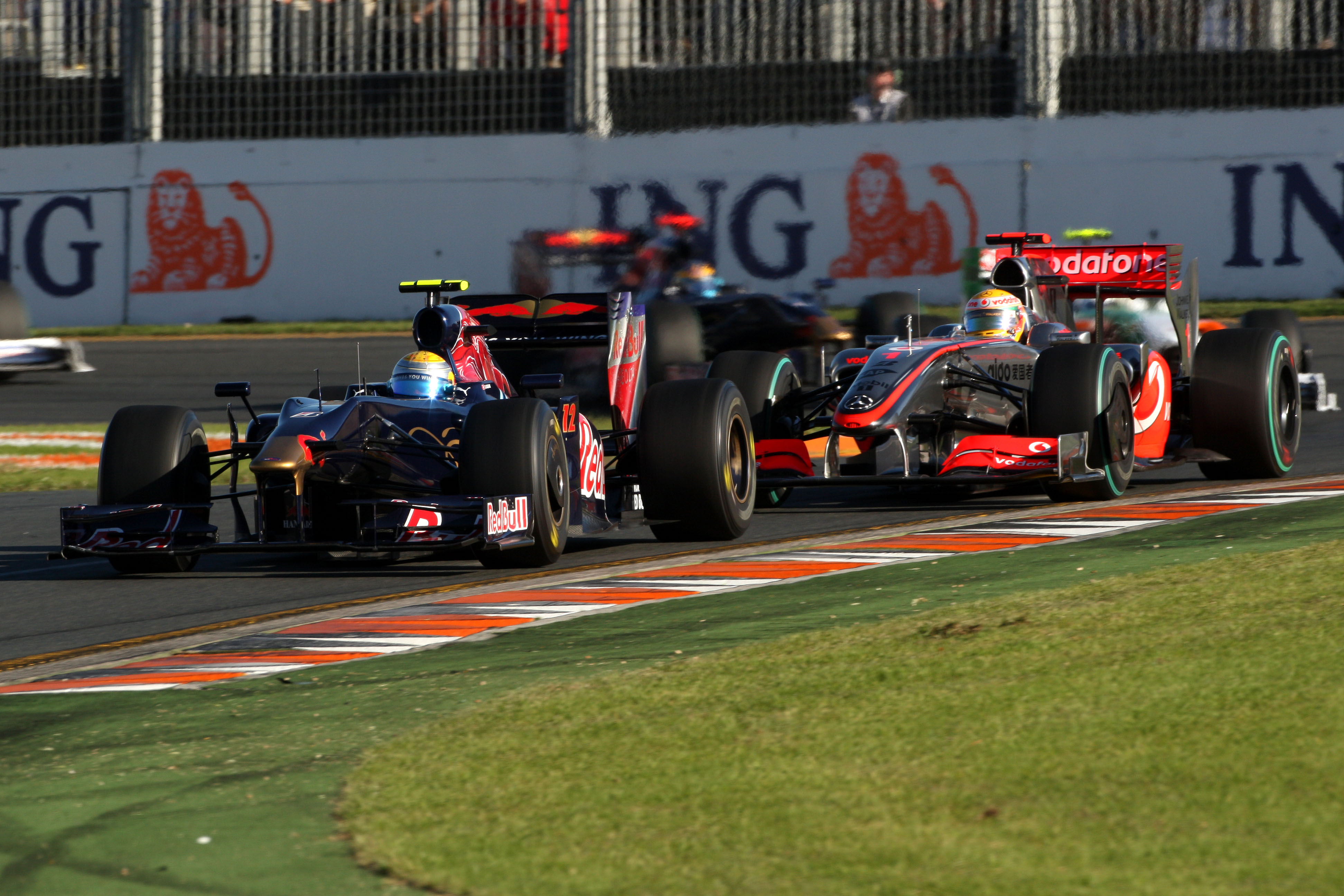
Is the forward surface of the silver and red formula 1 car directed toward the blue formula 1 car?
yes

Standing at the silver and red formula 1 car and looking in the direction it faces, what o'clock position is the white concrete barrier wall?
The white concrete barrier wall is roughly at 4 o'clock from the silver and red formula 1 car.

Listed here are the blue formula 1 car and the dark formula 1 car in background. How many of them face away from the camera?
0

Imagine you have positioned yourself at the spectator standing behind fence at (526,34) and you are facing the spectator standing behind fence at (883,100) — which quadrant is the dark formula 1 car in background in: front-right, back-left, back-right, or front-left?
front-right

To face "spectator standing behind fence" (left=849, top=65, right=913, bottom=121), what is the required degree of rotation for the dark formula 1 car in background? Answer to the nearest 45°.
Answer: approximately 135° to its left

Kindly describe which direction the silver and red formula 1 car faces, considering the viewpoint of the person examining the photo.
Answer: facing the viewer and to the left of the viewer

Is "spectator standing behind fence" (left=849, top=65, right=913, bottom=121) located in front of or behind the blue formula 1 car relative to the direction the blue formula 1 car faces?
behind

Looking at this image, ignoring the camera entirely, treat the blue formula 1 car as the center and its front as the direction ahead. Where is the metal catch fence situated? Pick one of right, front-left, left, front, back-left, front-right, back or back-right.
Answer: back-right

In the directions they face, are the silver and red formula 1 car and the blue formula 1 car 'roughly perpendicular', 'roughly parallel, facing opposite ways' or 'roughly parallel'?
roughly parallel

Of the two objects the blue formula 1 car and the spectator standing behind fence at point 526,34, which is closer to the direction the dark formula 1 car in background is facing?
the blue formula 1 car

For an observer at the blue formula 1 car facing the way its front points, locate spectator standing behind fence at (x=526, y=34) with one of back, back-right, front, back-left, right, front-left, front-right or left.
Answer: back-right

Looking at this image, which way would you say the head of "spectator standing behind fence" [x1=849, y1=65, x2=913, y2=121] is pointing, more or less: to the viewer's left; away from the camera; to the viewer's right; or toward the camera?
toward the camera
